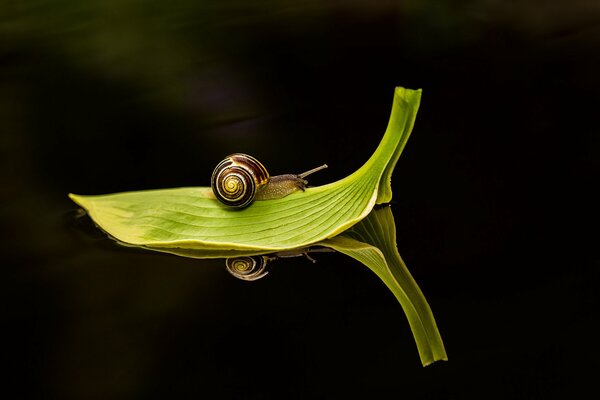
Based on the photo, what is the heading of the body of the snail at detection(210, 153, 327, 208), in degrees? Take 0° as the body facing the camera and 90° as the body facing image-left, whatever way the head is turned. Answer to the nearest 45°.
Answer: approximately 270°
